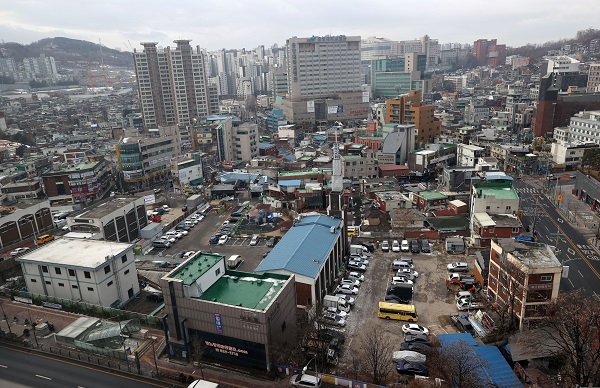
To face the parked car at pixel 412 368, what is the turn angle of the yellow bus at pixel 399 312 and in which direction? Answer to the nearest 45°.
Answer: approximately 90° to its right

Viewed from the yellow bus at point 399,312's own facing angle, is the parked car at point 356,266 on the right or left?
on its left

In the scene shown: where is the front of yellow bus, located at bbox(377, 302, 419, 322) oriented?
to the viewer's right

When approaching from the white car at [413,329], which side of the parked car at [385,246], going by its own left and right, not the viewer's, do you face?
front

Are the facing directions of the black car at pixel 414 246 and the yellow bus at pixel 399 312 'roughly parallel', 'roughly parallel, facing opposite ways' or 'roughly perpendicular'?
roughly perpendicular

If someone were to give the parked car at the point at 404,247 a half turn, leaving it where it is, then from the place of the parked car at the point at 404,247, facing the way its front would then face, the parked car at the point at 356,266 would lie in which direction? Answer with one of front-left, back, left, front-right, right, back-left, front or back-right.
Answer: back-left

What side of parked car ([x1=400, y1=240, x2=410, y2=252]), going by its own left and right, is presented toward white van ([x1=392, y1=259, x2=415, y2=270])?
front

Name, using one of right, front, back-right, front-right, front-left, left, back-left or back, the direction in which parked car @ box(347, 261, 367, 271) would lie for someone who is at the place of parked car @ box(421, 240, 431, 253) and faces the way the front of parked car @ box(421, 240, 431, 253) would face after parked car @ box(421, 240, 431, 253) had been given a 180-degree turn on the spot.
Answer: back-left

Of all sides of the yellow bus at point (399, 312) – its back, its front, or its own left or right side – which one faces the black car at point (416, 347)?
right
